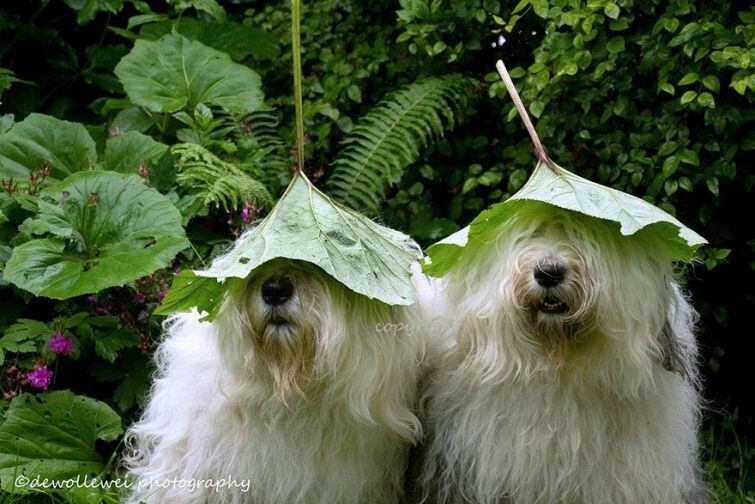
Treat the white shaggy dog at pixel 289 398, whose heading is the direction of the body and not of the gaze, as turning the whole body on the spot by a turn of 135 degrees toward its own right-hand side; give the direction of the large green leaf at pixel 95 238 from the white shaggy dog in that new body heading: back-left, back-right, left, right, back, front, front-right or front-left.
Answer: front

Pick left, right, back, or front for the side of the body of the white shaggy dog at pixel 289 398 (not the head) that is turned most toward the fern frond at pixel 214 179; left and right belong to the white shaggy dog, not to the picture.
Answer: back

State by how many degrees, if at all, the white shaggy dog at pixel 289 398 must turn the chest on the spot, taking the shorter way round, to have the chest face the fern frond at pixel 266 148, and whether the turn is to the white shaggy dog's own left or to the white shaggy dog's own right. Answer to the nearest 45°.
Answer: approximately 180°

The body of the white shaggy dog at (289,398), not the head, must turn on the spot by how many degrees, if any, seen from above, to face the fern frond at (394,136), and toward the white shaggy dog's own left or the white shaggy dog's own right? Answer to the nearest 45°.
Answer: approximately 180°

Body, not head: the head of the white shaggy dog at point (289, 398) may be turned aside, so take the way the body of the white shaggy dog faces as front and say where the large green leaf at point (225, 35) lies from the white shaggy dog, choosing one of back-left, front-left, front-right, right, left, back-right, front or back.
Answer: back

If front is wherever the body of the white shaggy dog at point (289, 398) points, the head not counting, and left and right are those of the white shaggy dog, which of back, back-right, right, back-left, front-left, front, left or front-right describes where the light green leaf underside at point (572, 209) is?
left

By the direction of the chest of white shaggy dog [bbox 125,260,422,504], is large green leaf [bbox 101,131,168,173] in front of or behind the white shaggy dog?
behind

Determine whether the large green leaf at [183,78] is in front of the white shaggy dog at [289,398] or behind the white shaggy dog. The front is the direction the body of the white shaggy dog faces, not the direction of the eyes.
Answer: behind

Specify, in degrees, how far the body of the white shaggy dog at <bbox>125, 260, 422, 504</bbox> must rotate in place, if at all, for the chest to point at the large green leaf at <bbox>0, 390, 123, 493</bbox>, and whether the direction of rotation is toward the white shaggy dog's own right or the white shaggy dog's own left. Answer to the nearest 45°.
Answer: approximately 135° to the white shaggy dog's own right

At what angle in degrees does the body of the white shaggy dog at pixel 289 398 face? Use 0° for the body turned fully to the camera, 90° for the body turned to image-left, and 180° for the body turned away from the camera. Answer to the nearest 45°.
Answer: approximately 0°
